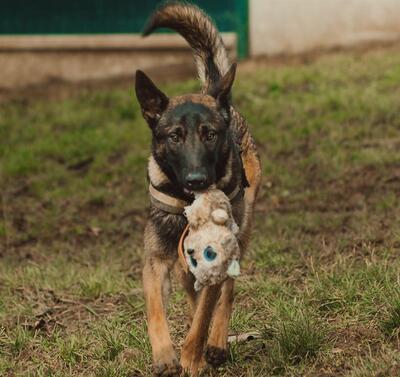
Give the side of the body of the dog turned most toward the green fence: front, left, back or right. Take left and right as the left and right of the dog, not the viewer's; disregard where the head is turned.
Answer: back

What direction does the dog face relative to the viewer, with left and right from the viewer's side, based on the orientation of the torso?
facing the viewer
